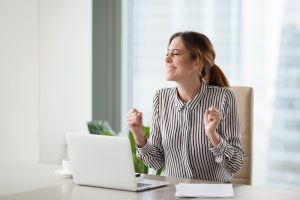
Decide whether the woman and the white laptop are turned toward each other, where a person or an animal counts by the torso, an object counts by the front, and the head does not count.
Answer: yes

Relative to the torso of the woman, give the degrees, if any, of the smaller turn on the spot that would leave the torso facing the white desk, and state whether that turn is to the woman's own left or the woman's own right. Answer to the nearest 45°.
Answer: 0° — they already face it

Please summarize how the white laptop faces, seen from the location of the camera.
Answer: facing away from the viewer and to the right of the viewer

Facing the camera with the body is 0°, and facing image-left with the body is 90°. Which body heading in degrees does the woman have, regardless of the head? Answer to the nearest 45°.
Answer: approximately 45°

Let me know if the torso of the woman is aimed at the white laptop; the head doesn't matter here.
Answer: yes

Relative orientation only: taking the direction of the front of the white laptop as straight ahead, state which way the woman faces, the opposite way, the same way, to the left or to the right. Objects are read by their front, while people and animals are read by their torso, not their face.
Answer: the opposite way
